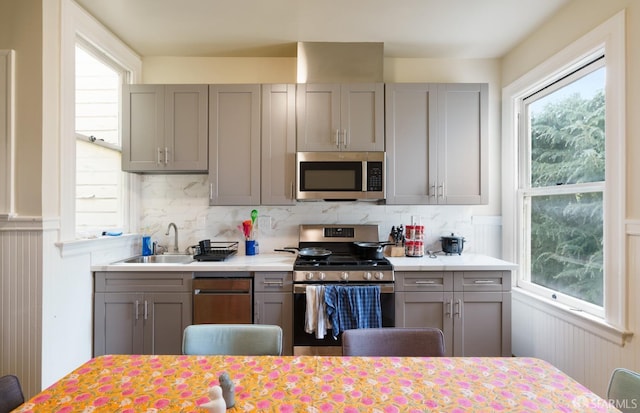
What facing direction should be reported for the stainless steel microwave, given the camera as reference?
facing the viewer

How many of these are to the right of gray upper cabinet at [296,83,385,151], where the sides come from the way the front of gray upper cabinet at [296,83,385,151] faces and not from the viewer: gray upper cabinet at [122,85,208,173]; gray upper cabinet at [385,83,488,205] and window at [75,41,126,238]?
2

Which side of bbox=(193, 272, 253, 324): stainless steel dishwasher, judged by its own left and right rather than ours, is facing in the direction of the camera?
front

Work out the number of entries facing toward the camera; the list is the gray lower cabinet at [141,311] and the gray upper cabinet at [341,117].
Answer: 2
